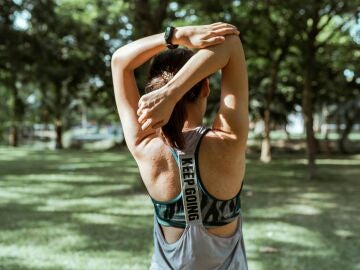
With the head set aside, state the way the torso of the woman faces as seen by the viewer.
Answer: away from the camera

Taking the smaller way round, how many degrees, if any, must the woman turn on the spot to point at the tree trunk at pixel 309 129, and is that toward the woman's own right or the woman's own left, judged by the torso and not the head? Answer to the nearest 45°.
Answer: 0° — they already face it

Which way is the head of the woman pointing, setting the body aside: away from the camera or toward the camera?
away from the camera

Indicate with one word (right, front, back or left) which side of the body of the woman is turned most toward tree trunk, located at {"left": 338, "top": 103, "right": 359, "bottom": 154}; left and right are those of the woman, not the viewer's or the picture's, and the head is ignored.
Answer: front
